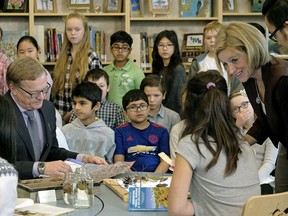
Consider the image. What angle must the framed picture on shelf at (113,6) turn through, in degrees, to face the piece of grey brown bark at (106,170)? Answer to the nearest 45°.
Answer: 0° — it already faces it

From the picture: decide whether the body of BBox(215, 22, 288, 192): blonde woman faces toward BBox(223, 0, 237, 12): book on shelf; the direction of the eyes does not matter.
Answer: no

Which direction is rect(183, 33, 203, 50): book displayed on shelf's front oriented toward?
toward the camera

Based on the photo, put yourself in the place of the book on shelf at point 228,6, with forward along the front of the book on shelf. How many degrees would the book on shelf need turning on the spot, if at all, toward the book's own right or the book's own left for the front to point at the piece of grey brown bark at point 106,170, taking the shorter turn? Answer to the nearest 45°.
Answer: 0° — it already faces it

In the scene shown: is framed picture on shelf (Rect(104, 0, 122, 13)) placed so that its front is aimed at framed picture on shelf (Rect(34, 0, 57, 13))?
no

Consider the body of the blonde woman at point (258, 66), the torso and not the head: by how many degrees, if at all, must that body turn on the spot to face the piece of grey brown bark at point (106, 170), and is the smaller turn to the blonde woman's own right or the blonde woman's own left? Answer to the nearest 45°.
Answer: approximately 45° to the blonde woman's own right

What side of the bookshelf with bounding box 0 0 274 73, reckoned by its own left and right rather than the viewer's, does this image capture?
front

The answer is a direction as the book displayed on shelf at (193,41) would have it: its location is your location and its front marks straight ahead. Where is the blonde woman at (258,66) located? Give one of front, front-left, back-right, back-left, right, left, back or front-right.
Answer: front

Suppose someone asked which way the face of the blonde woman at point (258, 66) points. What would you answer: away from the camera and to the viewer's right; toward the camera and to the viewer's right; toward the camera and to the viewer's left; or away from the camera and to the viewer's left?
toward the camera and to the viewer's left

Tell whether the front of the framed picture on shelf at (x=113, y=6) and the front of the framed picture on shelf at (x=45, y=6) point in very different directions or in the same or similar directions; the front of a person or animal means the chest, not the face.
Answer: same or similar directions

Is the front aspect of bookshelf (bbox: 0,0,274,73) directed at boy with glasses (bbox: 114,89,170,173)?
yes

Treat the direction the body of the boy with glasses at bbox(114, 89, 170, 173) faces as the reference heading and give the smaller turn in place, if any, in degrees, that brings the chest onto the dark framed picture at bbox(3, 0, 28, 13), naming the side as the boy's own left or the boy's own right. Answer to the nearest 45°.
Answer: approximately 135° to the boy's own right

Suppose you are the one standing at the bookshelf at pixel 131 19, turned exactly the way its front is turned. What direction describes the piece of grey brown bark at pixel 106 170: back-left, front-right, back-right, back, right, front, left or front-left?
front

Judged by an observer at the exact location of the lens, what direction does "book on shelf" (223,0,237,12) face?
facing the viewer

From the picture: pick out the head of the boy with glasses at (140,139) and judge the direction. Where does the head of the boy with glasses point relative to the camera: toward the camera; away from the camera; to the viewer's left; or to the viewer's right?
toward the camera

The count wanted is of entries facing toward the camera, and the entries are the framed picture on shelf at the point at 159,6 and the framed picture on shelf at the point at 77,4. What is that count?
2
